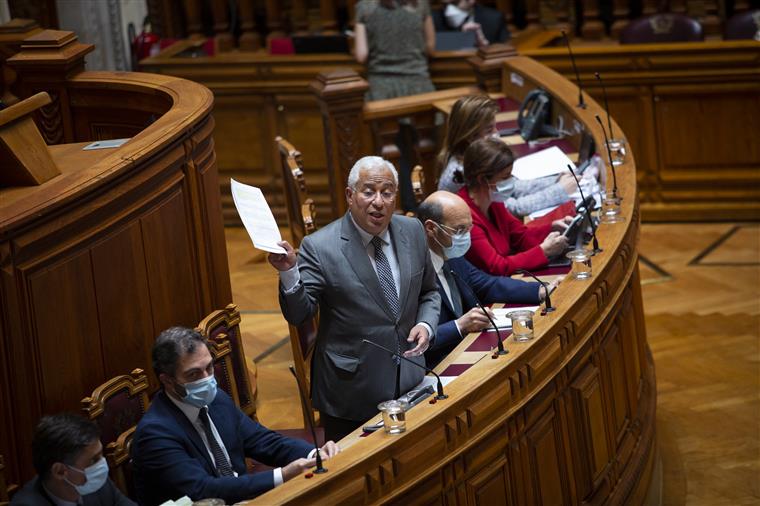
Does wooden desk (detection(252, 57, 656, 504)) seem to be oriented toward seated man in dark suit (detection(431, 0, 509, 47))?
no

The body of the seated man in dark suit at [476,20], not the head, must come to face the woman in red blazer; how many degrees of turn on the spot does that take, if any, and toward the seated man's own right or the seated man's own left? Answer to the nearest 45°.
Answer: approximately 45° to the seated man's own left

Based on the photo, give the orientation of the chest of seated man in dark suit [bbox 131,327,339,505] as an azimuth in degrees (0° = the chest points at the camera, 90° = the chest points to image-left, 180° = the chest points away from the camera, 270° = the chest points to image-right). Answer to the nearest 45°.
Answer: approximately 315°

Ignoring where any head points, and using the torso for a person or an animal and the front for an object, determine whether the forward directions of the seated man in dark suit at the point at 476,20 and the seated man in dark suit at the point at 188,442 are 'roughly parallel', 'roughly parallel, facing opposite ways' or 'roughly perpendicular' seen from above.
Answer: roughly perpendicular

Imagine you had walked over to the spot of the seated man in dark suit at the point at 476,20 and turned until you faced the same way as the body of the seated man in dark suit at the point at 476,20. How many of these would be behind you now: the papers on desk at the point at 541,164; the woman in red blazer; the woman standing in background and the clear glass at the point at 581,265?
0

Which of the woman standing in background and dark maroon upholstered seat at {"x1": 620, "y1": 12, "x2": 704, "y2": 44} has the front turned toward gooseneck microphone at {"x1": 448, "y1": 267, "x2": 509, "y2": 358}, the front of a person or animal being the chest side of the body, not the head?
the dark maroon upholstered seat

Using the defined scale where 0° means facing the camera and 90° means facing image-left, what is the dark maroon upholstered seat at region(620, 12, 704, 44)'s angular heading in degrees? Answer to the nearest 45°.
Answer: approximately 0°

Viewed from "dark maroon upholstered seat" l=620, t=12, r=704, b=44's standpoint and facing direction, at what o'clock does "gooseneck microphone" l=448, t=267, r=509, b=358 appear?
The gooseneck microphone is roughly at 12 o'clock from the dark maroon upholstered seat.

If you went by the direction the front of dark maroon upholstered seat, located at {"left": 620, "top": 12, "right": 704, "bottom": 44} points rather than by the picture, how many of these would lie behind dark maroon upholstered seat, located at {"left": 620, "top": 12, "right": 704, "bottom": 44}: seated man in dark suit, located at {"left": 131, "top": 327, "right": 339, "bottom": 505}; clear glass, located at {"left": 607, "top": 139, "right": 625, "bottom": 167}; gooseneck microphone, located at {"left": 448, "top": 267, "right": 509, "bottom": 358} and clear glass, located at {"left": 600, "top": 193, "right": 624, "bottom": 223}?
0

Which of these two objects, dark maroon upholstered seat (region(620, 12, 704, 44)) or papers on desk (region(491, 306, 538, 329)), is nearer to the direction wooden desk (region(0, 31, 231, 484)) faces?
the papers on desk

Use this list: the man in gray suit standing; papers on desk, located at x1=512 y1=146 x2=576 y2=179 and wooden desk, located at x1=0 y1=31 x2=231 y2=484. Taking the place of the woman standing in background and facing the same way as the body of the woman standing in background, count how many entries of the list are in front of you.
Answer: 0

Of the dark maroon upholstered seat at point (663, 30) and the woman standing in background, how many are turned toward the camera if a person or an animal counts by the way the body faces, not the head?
1

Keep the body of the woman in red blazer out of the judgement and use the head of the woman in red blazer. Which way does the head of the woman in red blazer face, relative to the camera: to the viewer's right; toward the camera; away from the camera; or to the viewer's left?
to the viewer's right

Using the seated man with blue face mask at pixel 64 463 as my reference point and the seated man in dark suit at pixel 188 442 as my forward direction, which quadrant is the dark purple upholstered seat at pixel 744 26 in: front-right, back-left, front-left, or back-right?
front-left

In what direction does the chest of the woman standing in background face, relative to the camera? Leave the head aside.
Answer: away from the camera
